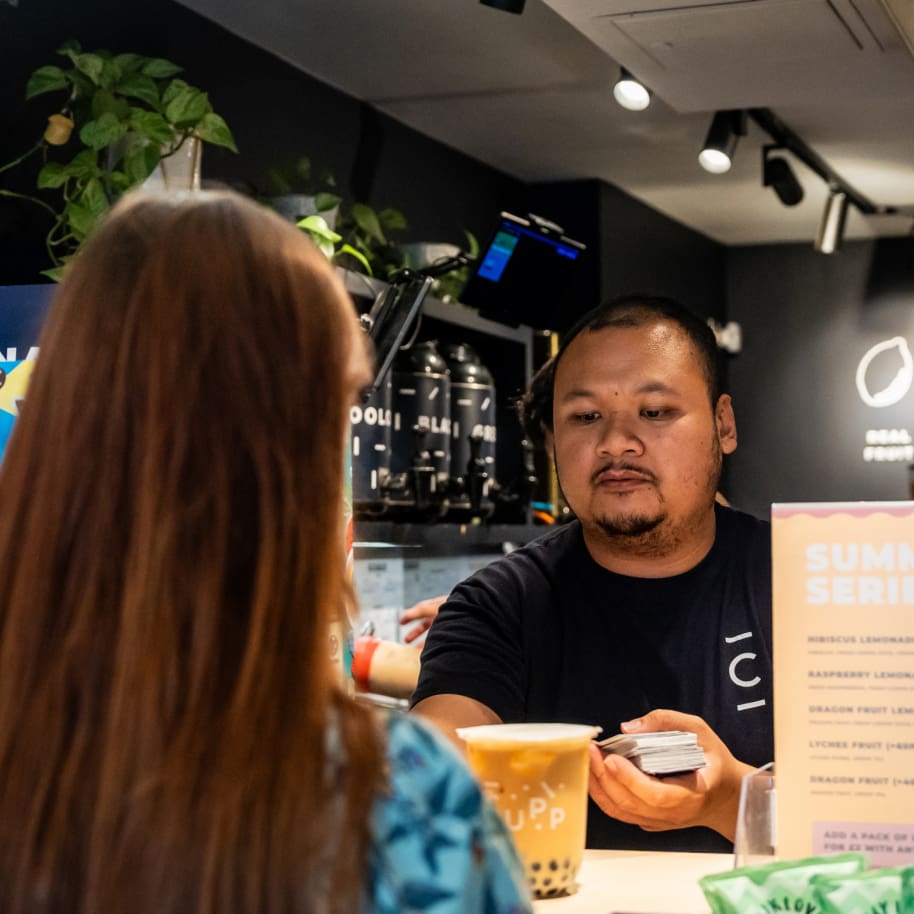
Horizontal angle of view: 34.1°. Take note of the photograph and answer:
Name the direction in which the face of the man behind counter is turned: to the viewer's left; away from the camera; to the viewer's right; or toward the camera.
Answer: toward the camera

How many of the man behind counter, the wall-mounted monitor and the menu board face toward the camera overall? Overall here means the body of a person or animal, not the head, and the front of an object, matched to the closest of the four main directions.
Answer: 3

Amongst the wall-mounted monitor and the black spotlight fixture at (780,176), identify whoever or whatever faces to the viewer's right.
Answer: the black spotlight fixture

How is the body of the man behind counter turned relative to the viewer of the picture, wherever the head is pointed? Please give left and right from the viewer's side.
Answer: facing the viewer

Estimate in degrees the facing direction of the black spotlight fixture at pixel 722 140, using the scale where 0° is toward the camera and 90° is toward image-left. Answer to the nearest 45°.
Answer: approximately 45°

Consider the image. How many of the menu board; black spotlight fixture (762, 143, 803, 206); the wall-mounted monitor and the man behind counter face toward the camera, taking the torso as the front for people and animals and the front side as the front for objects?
3

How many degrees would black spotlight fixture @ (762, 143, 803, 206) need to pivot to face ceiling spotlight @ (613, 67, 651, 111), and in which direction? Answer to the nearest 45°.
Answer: approximately 90° to its right

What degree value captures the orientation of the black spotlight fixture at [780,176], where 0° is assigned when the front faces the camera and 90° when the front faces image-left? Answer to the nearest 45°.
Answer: approximately 270°

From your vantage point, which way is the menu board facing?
toward the camera

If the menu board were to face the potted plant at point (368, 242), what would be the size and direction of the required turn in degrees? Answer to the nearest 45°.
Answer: approximately 135° to its right

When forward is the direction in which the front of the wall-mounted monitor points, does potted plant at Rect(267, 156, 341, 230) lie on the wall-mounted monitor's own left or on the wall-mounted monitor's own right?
on the wall-mounted monitor's own right

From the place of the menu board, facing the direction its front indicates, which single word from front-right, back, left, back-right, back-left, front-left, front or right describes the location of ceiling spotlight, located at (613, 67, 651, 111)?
back
